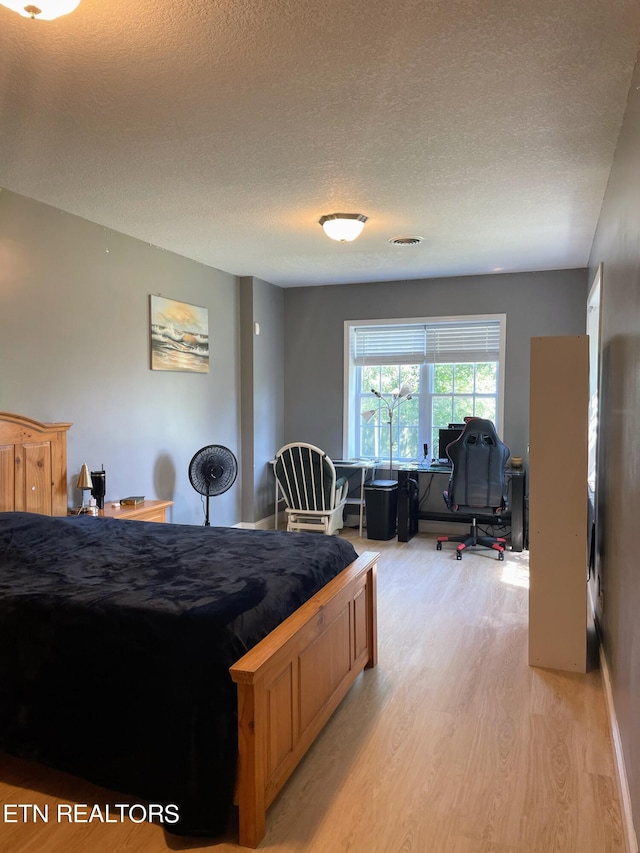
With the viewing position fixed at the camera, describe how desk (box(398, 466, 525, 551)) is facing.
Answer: facing the viewer

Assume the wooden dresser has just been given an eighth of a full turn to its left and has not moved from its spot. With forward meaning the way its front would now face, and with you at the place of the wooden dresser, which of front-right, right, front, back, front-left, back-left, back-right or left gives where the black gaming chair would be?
front

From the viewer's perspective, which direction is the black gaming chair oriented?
away from the camera

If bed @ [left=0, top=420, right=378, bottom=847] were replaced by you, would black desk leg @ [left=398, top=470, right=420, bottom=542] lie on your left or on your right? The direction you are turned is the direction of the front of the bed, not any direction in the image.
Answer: on your left

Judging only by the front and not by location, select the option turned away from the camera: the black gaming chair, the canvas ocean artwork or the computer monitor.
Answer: the black gaming chair

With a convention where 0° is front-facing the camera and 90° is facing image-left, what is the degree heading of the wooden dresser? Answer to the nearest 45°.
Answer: approximately 315°

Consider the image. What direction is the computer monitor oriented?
toward the camera

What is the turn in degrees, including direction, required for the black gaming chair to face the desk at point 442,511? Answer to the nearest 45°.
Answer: approximately 45° to its left

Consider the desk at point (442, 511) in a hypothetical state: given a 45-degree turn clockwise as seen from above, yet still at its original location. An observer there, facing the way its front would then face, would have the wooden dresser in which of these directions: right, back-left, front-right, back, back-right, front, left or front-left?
front

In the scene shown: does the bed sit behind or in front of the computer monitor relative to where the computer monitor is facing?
in front

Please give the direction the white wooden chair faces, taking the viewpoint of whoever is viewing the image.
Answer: facing away from the viewer and to the right of the viewer

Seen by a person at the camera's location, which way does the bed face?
facing the viewer and to the right of the viewer

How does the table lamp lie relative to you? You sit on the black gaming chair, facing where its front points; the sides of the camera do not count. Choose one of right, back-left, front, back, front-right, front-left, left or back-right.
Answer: back-left

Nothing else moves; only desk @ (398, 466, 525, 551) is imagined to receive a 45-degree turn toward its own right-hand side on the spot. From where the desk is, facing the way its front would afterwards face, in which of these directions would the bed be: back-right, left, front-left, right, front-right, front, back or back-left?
front-left

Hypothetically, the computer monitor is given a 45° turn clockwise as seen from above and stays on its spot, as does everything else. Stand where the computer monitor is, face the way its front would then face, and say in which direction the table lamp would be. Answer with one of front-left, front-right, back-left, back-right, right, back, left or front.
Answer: front
